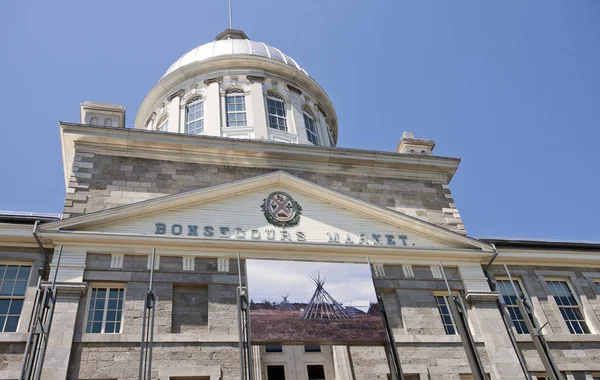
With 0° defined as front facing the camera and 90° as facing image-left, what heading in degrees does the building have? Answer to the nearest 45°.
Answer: approximately 0°
